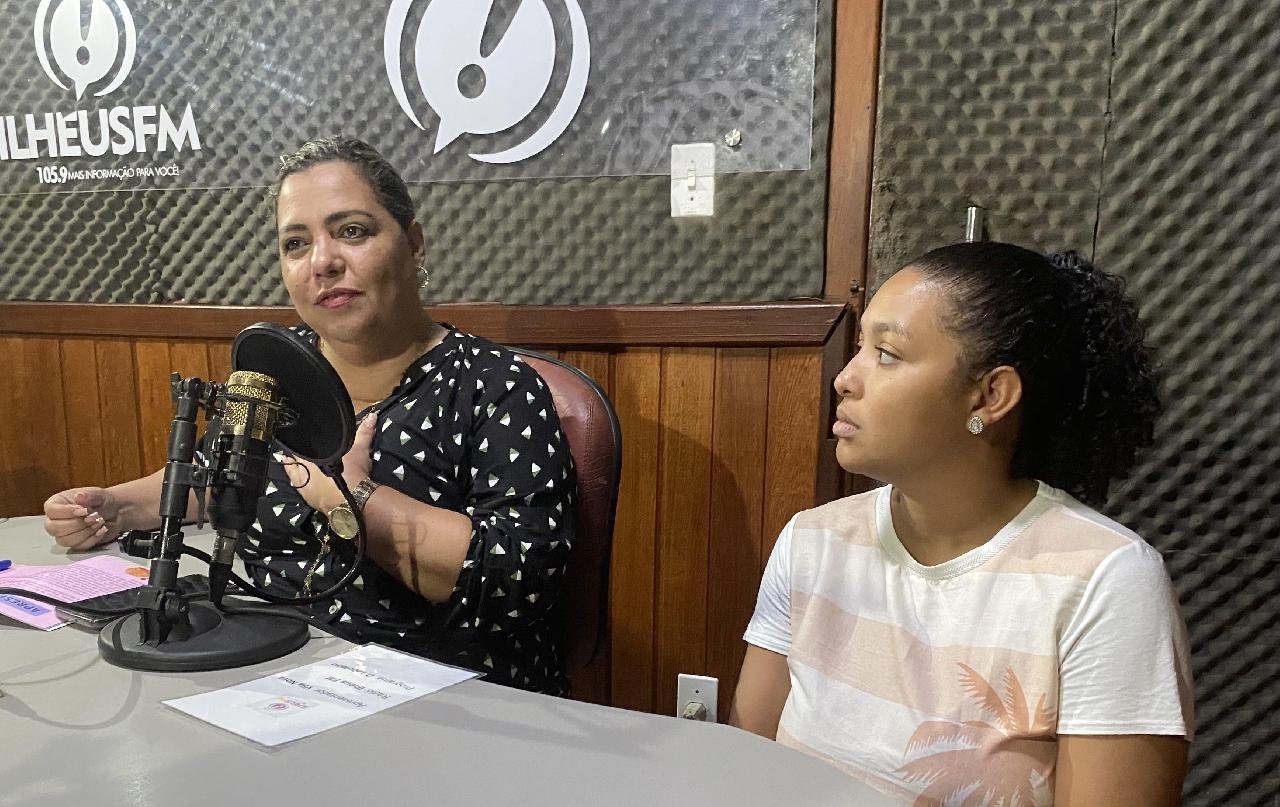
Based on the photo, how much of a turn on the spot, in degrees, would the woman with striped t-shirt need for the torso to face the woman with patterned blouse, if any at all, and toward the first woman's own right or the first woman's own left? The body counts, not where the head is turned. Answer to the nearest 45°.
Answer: approximately 45° to the first woman's own right

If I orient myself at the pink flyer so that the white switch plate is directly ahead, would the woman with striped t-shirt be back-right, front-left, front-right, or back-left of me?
front-right

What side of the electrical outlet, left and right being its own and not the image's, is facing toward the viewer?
front

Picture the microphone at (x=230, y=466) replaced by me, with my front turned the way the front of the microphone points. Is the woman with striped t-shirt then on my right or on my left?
on my right

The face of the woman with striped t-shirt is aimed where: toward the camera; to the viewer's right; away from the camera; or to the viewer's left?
to the viewer's left

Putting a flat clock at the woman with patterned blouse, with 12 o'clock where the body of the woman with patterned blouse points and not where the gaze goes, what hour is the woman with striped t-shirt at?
The woman with striped t-shirt is roughly at 9 o'clock from the woman with patterned blouse.

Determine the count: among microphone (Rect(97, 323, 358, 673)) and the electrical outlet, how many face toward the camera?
1

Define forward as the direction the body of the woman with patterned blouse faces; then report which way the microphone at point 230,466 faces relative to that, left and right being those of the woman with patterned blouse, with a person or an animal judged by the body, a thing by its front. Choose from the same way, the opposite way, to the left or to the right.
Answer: the opposite way

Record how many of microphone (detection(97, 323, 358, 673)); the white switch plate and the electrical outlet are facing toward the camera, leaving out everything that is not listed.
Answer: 2

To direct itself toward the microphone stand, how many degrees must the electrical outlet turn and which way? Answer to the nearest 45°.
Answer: approximately 45° to its right

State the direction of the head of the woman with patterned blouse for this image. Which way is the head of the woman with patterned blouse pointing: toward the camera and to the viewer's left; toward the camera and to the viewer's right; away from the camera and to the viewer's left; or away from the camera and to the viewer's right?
toward the camera and to the viewer's left

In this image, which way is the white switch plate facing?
toward the camera
